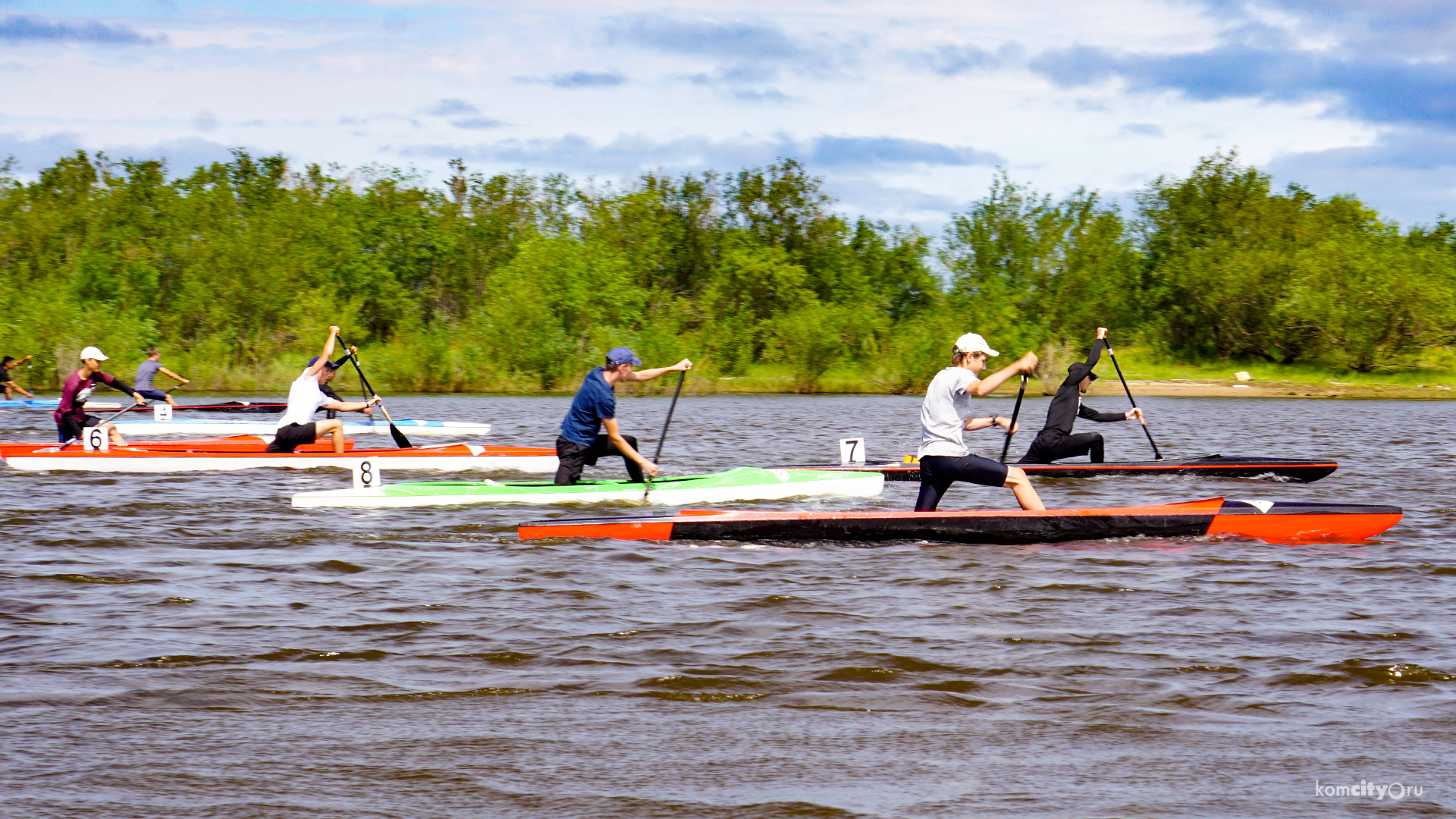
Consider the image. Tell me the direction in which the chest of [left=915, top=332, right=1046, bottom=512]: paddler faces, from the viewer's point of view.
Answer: to the viewer's right

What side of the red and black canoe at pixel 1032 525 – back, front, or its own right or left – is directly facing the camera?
right

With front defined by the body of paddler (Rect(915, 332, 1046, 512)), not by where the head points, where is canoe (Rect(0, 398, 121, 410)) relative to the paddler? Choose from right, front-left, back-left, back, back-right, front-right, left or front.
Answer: back-left

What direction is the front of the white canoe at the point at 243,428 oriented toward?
to the viewer's right

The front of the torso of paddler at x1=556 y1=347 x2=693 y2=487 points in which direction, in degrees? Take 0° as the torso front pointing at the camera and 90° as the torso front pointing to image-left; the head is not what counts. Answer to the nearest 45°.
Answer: approximately 270°

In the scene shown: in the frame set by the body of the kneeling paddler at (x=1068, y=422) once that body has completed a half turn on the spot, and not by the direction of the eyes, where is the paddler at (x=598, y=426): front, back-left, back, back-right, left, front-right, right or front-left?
front-left

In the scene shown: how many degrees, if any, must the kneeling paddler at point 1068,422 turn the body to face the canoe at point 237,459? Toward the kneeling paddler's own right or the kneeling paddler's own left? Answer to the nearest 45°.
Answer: approximately 180°

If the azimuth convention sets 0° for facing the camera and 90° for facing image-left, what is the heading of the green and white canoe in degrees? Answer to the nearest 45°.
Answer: approximately 270°

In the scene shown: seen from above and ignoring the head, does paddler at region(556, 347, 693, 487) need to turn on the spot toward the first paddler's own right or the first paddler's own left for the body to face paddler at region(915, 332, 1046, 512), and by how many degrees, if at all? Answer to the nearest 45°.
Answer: approximately 45° to the first paddler's own right

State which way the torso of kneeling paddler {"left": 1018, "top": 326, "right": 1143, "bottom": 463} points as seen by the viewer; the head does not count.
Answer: to the viewer's right
